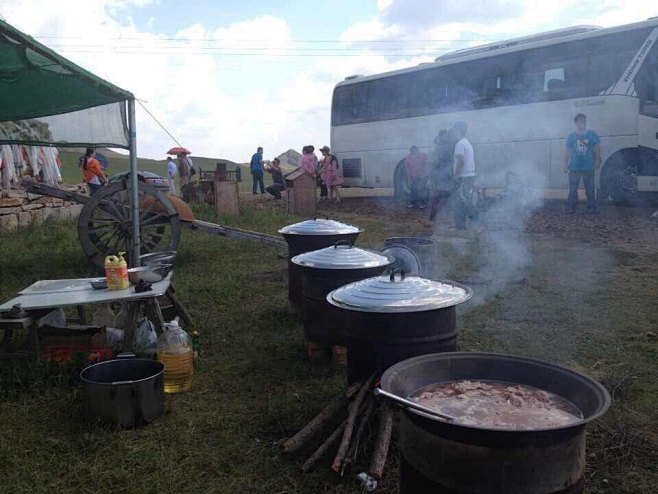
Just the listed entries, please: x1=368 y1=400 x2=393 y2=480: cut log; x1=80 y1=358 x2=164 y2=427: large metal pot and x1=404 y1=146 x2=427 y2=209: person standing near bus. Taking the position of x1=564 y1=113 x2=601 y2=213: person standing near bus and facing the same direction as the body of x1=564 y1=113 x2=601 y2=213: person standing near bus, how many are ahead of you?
2

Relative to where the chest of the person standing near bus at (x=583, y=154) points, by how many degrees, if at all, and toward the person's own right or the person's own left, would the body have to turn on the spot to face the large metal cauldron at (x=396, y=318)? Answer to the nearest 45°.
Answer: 0° — they already face it

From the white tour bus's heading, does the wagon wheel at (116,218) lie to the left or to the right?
on its right

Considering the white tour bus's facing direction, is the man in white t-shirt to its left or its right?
on its right

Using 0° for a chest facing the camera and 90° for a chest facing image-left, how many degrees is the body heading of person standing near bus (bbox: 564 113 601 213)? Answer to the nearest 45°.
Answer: approximately 0°

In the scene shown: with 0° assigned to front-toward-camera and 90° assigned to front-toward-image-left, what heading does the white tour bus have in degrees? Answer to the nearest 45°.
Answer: approximately 315°

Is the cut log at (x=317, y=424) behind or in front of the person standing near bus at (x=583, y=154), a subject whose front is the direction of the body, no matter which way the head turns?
in front

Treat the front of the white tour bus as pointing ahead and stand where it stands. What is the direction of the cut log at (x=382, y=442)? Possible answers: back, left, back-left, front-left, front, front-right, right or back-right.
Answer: front-right

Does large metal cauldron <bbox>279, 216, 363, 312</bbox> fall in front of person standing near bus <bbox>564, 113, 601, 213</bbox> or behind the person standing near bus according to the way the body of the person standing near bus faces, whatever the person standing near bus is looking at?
in front

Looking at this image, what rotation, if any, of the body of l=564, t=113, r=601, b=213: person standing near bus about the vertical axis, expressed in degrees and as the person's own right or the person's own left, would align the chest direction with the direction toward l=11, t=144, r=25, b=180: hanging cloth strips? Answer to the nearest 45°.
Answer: approximately 90° to the person's own right
